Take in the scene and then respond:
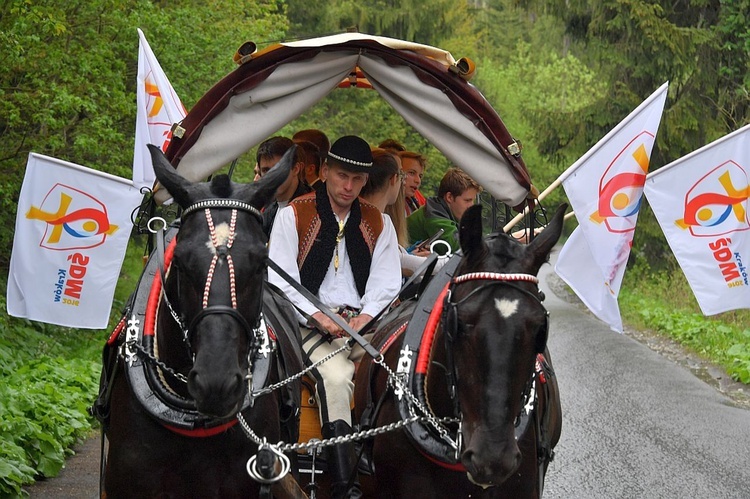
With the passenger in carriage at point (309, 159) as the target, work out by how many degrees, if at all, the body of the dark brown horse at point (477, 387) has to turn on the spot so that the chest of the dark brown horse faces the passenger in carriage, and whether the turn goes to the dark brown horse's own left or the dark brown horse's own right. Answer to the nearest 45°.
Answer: approximately 180°

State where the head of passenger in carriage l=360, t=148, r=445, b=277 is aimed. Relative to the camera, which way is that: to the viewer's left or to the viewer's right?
to the viewer's right

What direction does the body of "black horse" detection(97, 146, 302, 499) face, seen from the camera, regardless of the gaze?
toward the camera

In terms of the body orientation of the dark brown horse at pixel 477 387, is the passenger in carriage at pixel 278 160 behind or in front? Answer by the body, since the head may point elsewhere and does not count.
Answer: behind

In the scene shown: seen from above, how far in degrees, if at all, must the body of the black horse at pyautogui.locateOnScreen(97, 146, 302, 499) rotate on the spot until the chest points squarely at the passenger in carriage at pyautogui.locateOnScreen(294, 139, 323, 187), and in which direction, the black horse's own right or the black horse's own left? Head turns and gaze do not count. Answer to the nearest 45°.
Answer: approximately 180°

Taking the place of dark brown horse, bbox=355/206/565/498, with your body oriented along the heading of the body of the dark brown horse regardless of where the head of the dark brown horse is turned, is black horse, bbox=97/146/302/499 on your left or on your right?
on your right

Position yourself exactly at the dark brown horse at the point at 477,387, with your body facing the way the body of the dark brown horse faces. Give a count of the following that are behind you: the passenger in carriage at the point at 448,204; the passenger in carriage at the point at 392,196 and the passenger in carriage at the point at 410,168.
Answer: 3

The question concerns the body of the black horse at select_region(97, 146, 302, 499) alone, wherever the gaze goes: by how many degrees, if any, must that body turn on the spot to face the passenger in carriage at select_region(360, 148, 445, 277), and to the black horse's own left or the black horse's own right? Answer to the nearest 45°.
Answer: approximately 135° to the black horse's own left

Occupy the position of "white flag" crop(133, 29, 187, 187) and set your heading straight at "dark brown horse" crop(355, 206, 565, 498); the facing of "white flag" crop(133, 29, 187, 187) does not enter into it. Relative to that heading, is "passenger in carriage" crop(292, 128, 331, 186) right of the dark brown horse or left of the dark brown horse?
left
